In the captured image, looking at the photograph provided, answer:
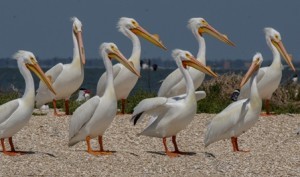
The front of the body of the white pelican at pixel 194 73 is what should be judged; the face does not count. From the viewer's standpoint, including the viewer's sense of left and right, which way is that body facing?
facing to the right of the viewer

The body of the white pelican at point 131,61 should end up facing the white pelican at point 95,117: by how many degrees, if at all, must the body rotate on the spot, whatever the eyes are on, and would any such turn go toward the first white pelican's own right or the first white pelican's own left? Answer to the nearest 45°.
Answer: approximately 90° to the first white pelican's own right

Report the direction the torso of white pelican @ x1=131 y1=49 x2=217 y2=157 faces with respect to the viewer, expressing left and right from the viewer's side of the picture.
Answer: facing to the right of the viewer

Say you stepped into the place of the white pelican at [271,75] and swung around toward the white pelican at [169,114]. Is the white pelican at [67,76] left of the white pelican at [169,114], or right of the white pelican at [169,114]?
right

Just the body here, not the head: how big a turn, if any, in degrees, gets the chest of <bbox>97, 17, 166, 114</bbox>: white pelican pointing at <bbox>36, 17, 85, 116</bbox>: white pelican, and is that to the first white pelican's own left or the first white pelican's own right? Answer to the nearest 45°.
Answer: approximately 180°

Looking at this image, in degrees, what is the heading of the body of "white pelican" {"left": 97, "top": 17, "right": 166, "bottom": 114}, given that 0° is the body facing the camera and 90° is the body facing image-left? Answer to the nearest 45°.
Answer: approximately 270°
